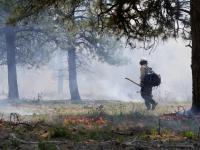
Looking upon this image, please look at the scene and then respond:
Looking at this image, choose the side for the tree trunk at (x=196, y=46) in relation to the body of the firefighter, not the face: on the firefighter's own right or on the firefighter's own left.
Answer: on the firefighter's own left

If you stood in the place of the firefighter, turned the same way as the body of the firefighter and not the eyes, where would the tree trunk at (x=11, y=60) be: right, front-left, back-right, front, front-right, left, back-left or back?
front-right

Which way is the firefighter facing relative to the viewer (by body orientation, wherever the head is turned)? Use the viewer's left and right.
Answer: facing to the left of the viewer
